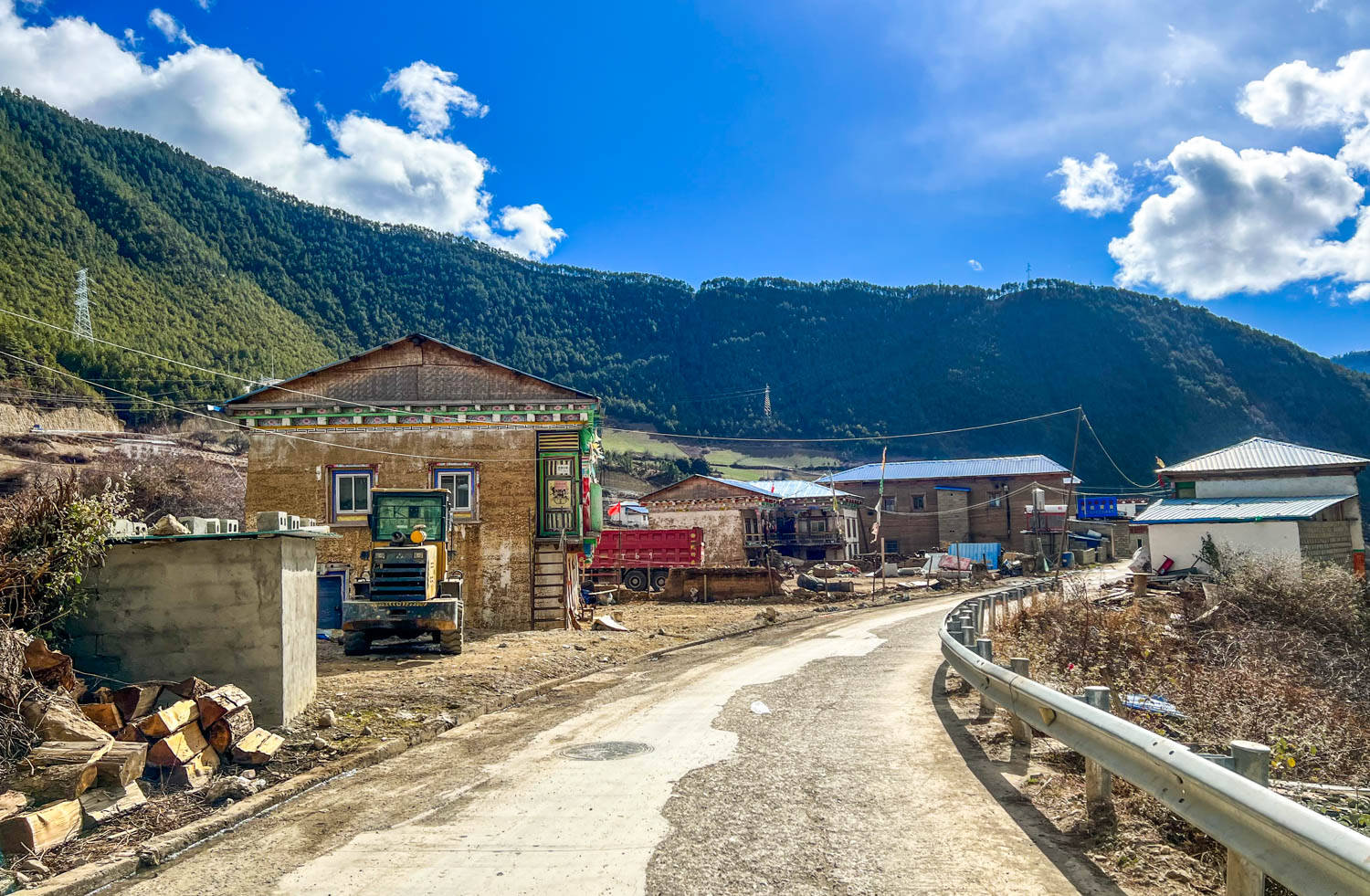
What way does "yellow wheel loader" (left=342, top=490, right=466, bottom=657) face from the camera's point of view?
away from the camera

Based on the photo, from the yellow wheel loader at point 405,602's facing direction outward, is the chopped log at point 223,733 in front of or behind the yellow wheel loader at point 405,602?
behind

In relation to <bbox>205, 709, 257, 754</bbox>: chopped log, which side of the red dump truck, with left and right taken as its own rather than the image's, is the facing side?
left

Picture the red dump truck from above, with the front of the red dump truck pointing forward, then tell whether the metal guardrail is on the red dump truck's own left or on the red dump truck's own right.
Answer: on the red dump truck's own left

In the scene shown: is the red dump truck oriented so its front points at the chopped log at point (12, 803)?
no

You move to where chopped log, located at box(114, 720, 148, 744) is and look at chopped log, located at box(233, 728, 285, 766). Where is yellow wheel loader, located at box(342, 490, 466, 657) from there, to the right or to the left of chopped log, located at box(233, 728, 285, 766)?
left

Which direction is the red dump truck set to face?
to the viewer's left

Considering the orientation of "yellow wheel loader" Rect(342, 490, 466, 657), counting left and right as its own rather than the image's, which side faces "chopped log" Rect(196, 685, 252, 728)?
back

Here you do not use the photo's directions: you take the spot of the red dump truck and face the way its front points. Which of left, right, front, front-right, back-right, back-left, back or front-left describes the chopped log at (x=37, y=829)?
left

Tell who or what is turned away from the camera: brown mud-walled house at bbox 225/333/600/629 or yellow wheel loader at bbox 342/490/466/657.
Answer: the yellow wheel loader
